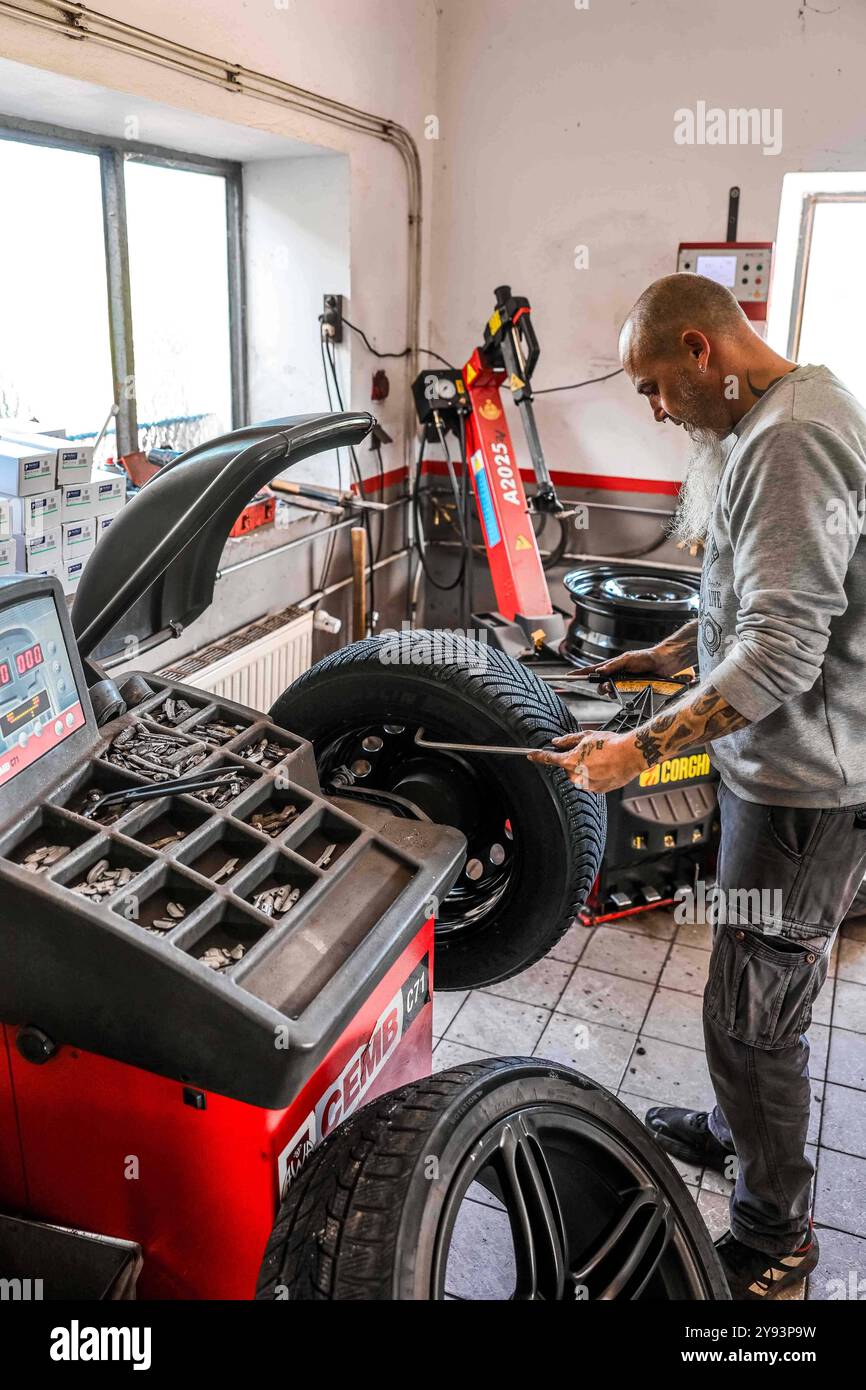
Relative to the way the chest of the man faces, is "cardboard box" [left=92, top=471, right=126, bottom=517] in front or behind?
in front

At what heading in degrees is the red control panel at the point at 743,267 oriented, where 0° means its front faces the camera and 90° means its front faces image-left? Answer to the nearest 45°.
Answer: approximately 0°

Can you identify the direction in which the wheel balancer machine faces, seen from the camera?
facing the viewer and to the right of the viewer

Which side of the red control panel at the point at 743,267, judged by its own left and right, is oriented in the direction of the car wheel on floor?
front

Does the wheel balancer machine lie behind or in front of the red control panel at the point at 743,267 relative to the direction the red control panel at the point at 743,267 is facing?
in front

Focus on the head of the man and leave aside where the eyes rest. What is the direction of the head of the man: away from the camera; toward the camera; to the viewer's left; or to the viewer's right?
to the viewer's left

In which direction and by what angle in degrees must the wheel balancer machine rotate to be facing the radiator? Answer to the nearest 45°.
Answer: approximately 135° to its left

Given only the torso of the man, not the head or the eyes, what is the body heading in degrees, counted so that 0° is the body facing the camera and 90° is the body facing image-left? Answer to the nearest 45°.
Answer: approximately 90°

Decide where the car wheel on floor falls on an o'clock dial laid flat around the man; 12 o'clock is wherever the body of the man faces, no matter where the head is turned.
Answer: The car wheel on floor is roughly at 10 o'clock from the man.

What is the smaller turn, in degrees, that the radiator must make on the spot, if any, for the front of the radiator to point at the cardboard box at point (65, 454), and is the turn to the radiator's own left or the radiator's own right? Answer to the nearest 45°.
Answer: approximately 90° to the radiator's own right

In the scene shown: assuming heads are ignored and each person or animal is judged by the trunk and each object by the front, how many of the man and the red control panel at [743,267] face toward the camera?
1

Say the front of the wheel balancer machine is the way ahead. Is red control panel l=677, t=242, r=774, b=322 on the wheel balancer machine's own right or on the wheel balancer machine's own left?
on the wheel balancer machine's own left

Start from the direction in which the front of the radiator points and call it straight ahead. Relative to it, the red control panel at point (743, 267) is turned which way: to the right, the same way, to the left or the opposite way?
to the right
